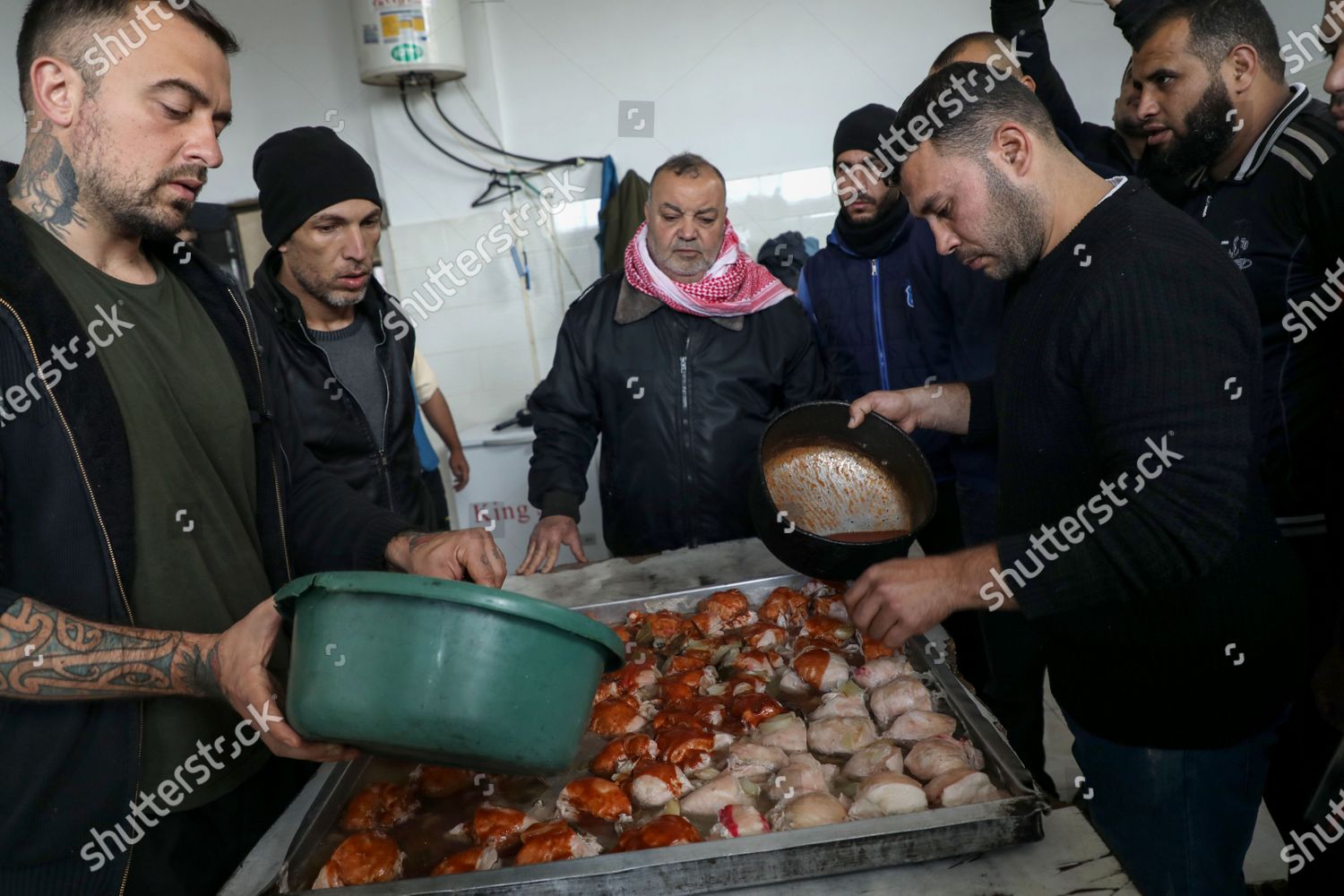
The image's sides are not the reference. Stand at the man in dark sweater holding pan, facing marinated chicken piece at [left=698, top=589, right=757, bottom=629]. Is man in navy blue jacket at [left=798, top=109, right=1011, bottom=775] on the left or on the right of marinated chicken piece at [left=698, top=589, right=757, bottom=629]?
right

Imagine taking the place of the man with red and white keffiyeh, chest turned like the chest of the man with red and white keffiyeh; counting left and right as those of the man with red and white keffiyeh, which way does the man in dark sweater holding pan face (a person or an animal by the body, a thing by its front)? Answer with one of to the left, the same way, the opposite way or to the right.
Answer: to the right

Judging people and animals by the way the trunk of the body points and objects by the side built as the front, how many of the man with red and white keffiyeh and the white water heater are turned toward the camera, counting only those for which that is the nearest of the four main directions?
2

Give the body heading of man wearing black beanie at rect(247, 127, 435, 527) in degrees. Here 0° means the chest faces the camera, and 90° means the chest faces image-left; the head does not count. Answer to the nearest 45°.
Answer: approximately 315°

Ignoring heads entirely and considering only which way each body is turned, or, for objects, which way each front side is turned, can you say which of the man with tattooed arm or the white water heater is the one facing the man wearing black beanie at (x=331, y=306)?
the white water heater

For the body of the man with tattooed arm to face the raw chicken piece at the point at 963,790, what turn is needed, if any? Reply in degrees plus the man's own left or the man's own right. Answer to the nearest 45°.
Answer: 0° — they already face it

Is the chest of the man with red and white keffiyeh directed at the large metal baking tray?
yes

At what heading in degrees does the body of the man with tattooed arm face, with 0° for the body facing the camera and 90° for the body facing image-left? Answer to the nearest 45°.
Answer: approximately 315°

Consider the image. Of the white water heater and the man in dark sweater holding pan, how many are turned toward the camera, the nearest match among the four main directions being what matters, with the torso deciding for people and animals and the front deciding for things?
1
